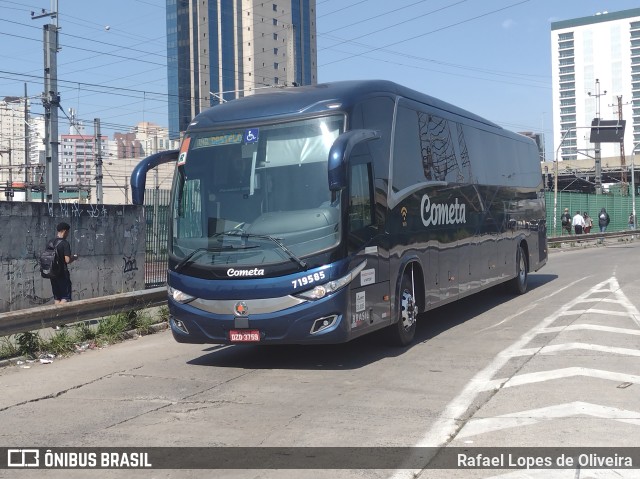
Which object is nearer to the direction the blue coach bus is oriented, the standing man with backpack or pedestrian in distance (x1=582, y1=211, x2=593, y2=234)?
the standing man with backpack

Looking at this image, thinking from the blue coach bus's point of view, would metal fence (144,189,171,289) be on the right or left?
on its right

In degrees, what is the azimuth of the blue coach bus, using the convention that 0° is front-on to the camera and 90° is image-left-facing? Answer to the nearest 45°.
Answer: approximately 45°

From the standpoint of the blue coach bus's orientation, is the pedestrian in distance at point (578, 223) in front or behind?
behind

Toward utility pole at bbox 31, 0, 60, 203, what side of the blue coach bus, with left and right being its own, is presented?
right

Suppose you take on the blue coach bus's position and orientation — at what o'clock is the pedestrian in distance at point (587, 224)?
The pedestrian in distance is roughly at 5 o'clock from the blue coach bus.

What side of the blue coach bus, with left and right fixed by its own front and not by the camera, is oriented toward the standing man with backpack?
right

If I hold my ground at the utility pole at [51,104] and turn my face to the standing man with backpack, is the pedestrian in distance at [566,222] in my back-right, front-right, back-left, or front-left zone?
back-left
